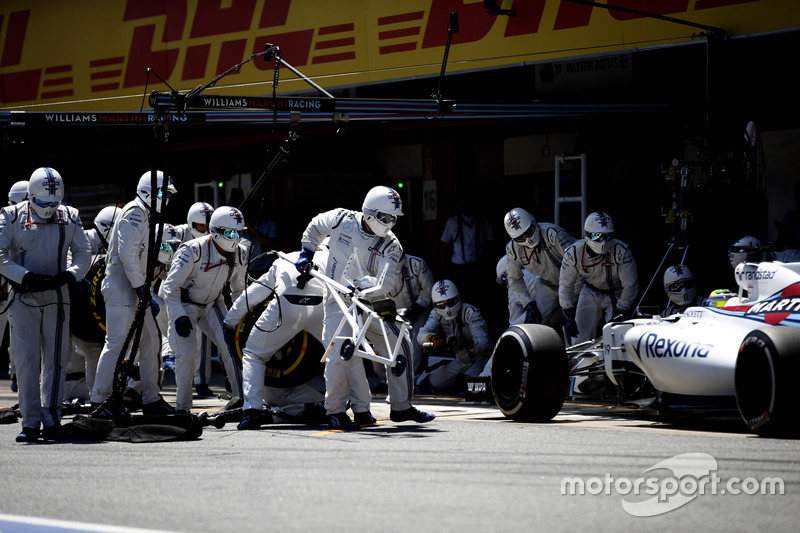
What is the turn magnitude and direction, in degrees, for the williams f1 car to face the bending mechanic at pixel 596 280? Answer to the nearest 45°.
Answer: approximately 45° to its right

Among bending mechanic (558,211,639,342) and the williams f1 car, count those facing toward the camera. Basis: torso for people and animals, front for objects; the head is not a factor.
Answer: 1

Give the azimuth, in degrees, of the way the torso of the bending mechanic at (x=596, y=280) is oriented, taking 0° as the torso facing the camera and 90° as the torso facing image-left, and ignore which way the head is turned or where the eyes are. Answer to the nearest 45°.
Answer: approximately 0°

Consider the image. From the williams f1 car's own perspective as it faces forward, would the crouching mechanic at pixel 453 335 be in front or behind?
in front

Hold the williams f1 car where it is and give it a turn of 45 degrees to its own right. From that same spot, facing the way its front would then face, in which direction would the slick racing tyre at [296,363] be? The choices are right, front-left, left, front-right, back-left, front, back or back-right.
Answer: left

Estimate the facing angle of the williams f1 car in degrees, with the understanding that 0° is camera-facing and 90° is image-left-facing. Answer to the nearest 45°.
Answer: approximately 135°

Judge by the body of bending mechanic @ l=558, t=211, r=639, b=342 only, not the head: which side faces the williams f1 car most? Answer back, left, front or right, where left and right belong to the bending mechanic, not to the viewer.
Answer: front
